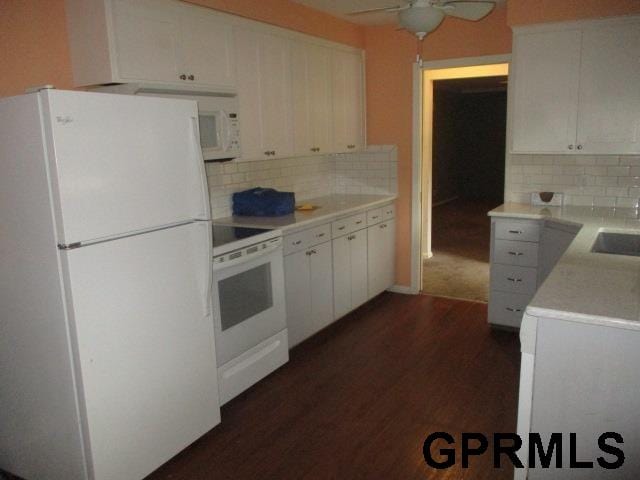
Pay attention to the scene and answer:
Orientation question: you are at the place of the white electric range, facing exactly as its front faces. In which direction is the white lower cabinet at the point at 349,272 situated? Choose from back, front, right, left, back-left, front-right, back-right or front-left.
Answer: left

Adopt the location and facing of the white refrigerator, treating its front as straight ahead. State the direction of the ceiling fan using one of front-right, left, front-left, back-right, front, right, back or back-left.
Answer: front-left

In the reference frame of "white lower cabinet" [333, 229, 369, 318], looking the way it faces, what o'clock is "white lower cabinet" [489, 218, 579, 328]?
"white lower cabinet" [489, 218, 579, 328] is roughly at 11 o'clock from "white lower cabinet" [333, 229, 369, 318].

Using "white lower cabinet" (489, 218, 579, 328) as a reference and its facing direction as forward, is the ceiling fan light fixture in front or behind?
in front

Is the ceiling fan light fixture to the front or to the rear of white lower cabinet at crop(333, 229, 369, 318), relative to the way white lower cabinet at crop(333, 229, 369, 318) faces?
to the front

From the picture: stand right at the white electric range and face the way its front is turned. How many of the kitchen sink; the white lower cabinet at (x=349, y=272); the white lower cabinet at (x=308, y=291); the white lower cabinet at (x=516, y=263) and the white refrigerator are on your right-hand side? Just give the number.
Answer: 1

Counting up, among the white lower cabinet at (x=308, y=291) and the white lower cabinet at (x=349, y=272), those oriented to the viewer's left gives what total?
0

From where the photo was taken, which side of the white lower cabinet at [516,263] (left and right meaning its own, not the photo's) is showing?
front

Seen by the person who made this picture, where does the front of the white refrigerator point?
facing the viewer and to the right of the viewer
